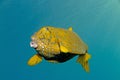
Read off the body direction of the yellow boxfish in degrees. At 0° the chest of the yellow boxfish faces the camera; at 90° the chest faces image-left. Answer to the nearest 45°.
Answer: approximately 45°
